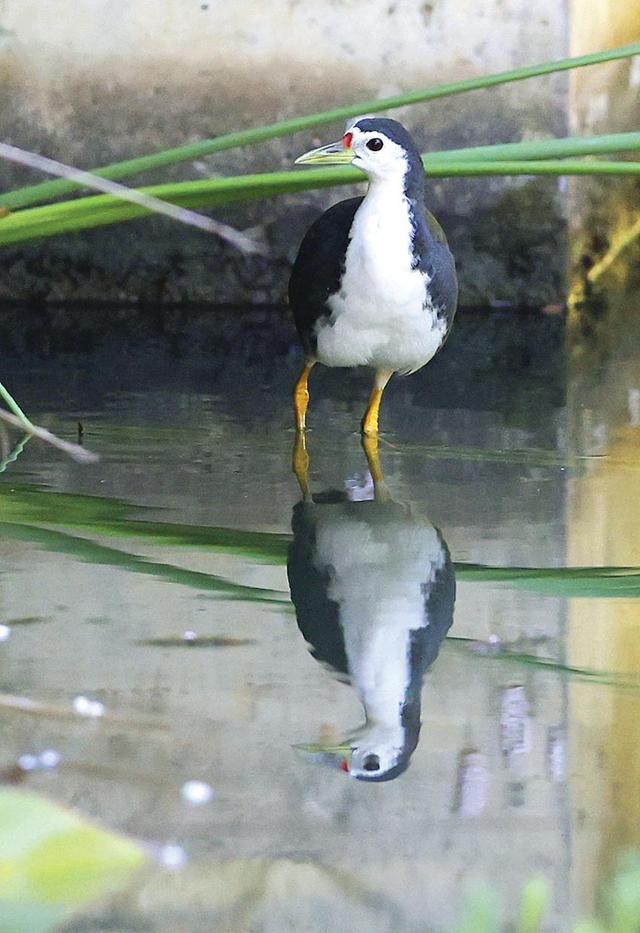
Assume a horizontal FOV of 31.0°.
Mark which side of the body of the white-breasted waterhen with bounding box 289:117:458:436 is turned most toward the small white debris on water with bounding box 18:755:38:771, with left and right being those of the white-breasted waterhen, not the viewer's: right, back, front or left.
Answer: front

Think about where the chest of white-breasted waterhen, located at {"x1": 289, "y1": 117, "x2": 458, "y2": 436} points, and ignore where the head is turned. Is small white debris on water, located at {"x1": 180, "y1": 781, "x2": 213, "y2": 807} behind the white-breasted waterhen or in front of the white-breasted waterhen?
in front

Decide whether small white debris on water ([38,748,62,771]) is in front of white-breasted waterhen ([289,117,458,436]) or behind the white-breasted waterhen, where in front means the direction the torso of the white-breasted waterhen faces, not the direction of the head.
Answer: in front

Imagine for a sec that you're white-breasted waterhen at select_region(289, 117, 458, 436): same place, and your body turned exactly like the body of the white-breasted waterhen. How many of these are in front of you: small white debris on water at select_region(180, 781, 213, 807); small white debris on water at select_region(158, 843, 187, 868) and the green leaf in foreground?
3

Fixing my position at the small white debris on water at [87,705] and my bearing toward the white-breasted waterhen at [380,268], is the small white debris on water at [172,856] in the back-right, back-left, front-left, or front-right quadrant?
back-right

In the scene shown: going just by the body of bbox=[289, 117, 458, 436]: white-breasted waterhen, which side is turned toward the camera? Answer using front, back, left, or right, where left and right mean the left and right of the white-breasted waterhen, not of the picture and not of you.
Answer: front

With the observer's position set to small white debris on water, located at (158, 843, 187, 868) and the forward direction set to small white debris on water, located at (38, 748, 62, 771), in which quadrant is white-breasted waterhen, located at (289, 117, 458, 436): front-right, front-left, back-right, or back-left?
front-right

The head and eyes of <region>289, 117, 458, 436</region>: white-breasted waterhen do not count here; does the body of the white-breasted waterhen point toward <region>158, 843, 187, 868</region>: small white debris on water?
yes
